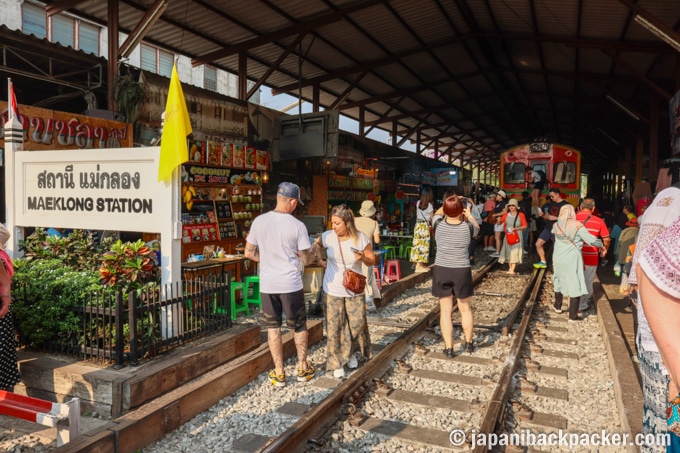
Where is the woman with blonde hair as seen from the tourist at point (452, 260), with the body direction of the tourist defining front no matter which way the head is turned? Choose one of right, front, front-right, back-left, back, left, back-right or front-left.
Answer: back-left

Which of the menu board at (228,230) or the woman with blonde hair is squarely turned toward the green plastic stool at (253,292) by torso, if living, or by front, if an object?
the menu board

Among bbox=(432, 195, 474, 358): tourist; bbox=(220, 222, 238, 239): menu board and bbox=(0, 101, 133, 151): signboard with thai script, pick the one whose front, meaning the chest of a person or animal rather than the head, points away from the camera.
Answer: the tourist

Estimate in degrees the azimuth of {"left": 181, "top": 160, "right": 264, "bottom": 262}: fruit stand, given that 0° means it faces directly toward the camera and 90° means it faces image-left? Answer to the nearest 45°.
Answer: approximately 315°

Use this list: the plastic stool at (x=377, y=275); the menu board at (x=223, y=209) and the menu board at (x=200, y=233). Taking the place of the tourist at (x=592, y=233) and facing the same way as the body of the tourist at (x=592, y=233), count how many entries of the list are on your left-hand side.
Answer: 3

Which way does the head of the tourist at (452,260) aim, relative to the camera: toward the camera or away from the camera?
away from the camera

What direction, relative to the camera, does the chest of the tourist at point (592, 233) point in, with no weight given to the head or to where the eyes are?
away from the camera

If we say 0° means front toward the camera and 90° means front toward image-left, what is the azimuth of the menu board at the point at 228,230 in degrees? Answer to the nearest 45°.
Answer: approximately 0°

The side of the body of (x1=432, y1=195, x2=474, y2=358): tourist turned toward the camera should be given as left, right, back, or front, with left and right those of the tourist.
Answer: back

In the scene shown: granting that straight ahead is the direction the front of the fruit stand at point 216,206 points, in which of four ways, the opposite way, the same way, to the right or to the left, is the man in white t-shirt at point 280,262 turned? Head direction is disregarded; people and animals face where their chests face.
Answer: to the left
